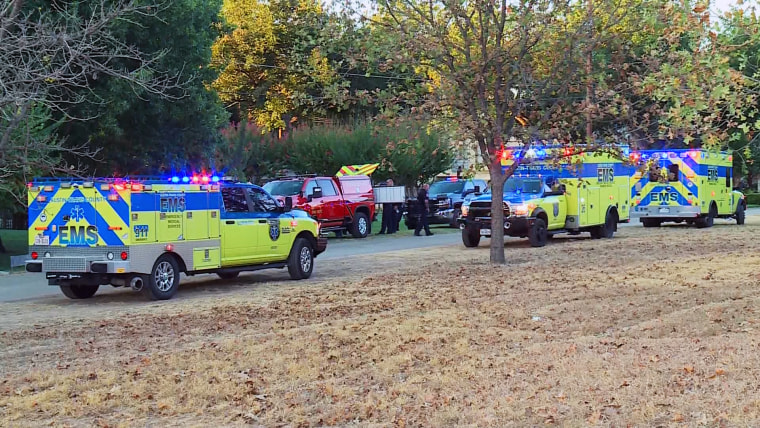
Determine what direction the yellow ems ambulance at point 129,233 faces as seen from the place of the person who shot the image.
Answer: facing away from the viewer and to the right of the viewer

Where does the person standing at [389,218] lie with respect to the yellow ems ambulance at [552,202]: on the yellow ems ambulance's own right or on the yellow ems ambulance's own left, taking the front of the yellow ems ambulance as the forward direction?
on the yellow ems ambulance's own right

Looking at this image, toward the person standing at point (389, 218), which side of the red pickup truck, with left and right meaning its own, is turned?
back
